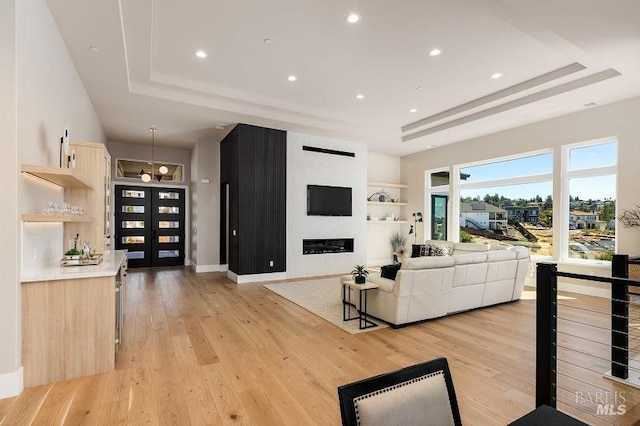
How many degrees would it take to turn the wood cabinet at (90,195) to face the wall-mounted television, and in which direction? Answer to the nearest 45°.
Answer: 0° — it already faces it

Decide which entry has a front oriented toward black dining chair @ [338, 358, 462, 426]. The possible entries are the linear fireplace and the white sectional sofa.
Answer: the linear fireplace

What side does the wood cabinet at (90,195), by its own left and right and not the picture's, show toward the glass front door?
left

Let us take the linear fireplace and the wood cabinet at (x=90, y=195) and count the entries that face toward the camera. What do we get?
1

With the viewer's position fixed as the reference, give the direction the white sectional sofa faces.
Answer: facing away from the viewer and to the left of the viewer

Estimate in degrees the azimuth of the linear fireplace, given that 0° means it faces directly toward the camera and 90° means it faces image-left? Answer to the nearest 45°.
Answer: approximately 0°

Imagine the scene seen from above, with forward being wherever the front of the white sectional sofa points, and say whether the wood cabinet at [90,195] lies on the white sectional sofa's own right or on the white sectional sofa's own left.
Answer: on the white sectional sofa's own left

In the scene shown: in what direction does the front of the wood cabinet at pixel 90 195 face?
to the viewer's right

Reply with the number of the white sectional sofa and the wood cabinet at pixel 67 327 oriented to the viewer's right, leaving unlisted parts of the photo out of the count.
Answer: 1

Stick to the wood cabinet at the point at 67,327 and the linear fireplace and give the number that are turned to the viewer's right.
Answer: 1

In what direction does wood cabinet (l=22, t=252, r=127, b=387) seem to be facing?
to the viewer's right
